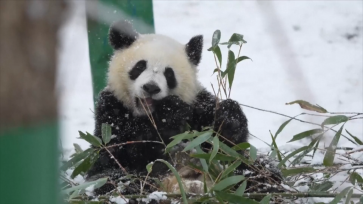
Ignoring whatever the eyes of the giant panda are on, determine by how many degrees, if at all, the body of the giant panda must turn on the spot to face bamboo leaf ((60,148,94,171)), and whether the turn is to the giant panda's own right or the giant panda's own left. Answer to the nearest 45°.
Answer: approximately 45° to the giant panda's own right

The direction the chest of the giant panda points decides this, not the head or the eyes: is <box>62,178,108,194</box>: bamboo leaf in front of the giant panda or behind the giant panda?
in front

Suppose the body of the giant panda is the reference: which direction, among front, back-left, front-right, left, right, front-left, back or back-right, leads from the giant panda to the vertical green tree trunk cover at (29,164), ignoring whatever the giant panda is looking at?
front

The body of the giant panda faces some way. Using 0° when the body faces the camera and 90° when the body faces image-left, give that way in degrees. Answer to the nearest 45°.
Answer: approximately 0°

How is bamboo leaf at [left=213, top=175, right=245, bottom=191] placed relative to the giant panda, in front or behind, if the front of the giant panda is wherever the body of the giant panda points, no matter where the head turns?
in front

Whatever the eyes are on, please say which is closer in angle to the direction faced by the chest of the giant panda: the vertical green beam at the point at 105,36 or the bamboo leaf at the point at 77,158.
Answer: the bamboo leaf

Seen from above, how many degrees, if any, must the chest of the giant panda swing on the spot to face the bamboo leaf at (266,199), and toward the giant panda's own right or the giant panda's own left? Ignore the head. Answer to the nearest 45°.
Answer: approximately 45° to the giant panda's own left
